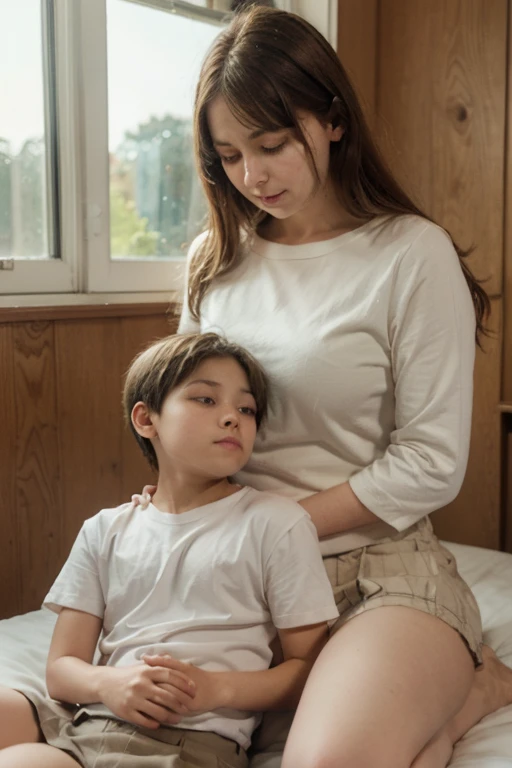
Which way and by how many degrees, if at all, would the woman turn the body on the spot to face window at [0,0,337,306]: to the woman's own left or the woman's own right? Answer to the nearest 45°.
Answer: approximately 90° to the woman's own right

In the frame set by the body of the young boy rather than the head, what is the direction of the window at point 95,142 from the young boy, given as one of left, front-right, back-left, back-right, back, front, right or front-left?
back

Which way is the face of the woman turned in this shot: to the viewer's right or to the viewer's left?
to the viewer's left

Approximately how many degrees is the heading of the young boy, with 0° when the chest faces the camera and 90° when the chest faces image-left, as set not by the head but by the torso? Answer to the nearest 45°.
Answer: approximately 0°

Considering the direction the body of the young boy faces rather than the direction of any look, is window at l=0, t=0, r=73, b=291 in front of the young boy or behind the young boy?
behind

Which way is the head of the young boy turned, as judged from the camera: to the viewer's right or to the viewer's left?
to the viewer's right
